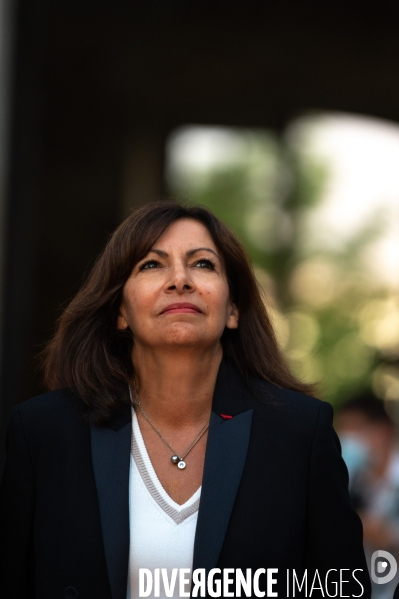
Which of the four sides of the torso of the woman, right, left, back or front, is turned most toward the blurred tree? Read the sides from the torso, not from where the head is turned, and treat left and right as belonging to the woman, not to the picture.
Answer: back

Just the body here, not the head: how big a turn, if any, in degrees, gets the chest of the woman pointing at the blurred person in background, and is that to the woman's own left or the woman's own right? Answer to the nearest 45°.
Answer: approximately 135° to the woman's own left
